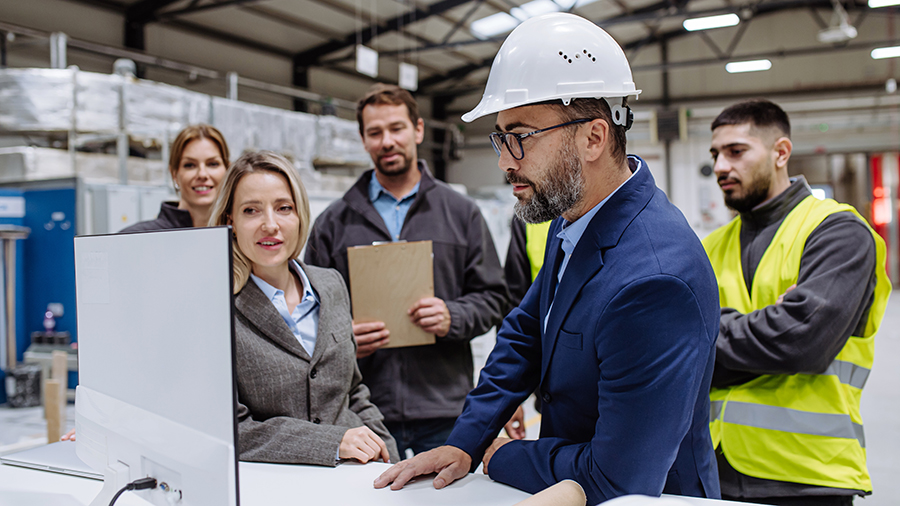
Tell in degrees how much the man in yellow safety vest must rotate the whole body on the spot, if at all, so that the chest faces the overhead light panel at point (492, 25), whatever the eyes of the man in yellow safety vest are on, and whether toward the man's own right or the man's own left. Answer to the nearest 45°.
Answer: approximately 90° to the man's own right

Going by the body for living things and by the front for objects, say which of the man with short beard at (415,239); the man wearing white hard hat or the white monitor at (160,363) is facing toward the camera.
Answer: the man with short beard

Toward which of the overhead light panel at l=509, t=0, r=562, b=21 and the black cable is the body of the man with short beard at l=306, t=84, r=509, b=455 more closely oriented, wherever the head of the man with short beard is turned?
the black cable

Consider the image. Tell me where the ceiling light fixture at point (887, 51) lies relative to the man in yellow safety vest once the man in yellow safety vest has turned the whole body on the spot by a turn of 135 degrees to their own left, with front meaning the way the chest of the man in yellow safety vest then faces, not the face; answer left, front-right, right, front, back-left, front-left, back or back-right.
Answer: left

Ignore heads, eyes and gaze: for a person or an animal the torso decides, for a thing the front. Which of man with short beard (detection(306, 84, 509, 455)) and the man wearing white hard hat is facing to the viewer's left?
the man wearing white hard hat

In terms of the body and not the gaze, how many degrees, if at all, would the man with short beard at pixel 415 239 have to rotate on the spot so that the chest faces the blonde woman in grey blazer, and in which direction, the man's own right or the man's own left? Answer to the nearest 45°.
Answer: approximately 45° to the man's own right

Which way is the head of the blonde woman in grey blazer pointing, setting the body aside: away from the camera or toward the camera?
toward the camera

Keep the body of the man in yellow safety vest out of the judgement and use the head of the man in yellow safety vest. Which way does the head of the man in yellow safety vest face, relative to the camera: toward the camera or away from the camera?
toward the camera

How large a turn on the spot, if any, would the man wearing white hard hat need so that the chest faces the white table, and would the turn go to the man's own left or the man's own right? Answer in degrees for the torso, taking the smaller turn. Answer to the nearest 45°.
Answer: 0° — they already face it

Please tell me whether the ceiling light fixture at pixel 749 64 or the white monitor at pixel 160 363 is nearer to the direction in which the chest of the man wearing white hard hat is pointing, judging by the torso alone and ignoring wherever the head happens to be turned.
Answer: the white monitor

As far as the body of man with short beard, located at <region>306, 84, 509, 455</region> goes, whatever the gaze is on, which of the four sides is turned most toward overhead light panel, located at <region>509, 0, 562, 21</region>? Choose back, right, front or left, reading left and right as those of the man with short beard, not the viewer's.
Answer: back

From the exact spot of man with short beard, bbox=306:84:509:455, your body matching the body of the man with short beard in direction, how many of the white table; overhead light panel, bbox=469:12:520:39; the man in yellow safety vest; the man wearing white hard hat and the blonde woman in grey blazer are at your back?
1

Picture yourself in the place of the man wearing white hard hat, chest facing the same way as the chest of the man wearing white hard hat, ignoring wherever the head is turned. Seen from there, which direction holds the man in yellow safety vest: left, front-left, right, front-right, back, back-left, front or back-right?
back-right

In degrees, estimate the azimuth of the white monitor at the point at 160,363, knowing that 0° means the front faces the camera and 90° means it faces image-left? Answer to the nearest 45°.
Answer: approximately 225°

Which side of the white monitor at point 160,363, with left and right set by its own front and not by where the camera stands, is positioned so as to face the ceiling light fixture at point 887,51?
front

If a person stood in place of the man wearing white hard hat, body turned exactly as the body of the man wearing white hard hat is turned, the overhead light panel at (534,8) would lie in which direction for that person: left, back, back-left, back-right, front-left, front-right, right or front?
right

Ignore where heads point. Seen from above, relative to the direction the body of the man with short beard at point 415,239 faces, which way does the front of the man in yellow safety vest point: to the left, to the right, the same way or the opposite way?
to the right

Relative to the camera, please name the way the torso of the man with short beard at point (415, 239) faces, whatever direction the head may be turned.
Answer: toward the camera

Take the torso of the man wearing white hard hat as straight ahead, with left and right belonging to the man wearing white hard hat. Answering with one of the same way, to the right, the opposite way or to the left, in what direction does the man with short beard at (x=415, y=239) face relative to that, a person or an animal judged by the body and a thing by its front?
to the left

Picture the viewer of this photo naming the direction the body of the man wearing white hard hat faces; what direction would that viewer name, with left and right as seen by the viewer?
facing to the left of the viewer
